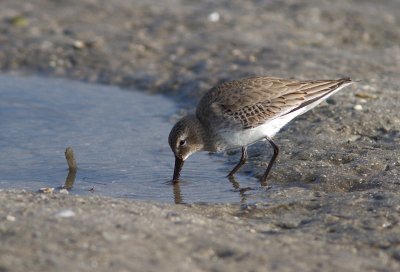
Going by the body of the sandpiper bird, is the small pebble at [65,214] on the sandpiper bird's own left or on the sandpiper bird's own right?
on the sandpiper bird's own left

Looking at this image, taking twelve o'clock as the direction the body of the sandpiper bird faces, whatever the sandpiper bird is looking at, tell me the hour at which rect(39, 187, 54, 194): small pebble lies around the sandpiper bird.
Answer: The small pebble is roughly at 11 o'clock from the sandpiper bird.

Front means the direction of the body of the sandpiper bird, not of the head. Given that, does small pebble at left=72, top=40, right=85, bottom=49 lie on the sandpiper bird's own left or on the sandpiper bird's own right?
on the sandpiper bird's own right

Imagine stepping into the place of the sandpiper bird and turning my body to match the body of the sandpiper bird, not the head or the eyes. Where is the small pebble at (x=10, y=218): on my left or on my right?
on my left

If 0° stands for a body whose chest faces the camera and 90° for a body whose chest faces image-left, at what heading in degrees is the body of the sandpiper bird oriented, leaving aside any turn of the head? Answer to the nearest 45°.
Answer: approximately 90°

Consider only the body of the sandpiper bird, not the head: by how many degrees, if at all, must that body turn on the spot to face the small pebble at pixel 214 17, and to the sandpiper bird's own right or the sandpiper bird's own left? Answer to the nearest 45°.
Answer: approximately 90° to the sandpiper bird's own right
